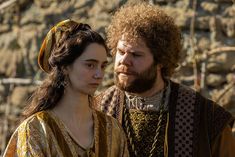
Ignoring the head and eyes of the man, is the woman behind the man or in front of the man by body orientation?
in front

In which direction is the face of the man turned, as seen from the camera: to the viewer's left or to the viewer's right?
to the viewer's left

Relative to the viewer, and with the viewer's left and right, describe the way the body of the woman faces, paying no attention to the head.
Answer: facing the viewer and to the right of the viewer

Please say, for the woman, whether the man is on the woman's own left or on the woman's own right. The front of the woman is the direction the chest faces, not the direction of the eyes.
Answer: on the woman's own left

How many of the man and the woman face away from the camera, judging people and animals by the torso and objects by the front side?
0

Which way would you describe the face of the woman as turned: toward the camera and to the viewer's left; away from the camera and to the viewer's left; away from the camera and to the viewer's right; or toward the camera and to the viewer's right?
toward the camera and to the viewer's right

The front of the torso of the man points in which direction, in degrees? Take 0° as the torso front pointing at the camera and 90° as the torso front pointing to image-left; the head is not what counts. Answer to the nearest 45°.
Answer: approximately 45°
